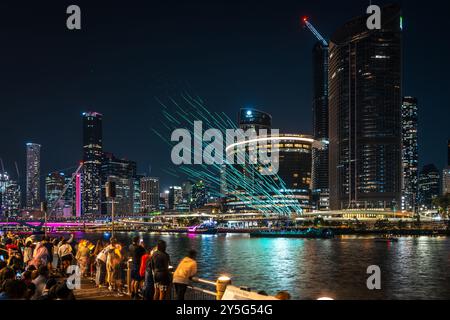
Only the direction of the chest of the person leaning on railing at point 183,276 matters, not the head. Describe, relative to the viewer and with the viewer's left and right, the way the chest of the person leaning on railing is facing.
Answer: facing away from the viewer and to the right of the viewer
